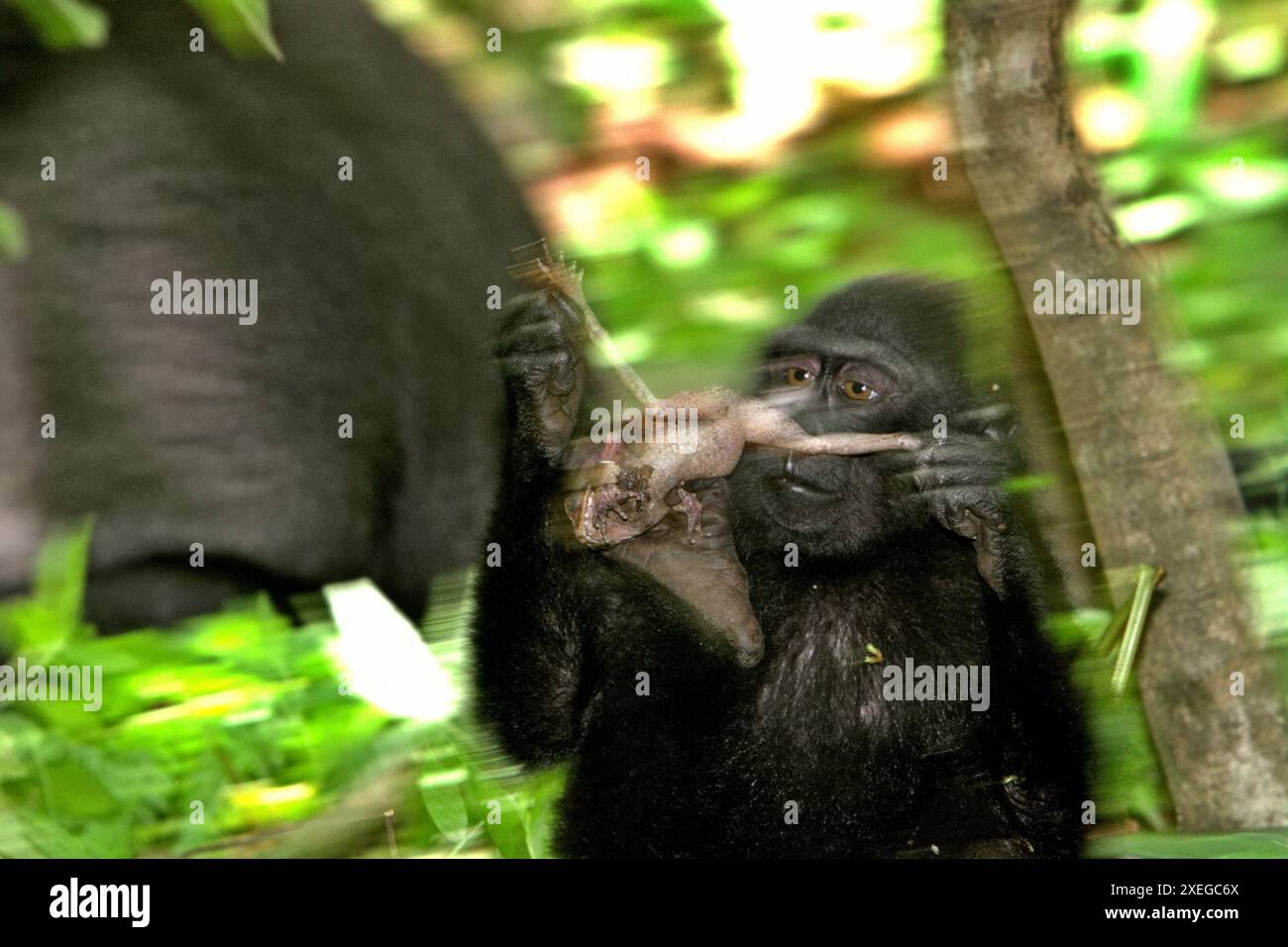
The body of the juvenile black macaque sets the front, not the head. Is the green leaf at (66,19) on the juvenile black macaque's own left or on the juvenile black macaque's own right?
on the juvenile black macaque's own right

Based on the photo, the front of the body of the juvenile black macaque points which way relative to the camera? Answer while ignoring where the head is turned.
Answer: toward the camera
